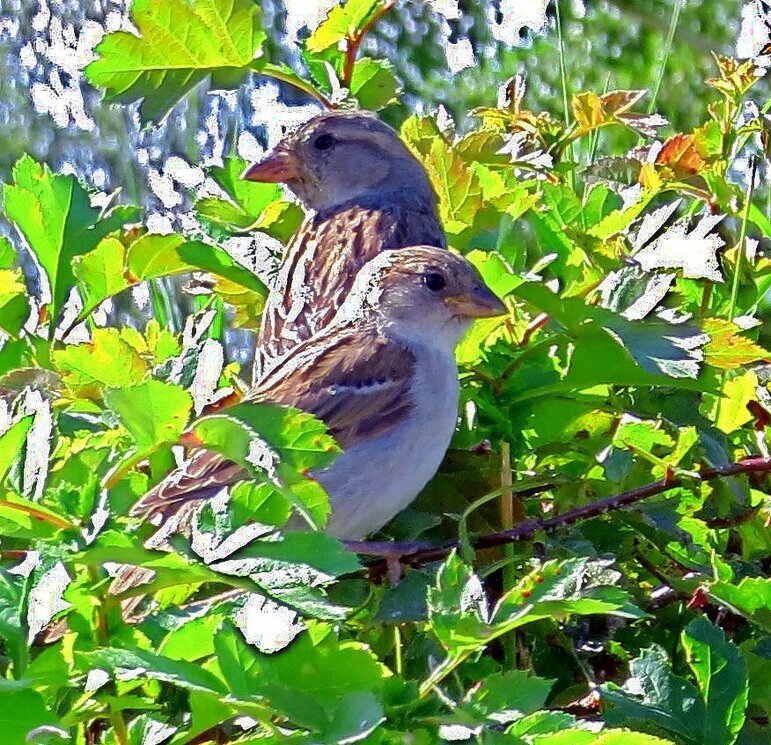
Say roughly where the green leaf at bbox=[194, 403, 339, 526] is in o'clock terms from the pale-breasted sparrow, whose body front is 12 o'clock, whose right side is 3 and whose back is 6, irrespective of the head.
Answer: The green leaf is roughly at 3 o'clock from the pale-breasted sparrow.

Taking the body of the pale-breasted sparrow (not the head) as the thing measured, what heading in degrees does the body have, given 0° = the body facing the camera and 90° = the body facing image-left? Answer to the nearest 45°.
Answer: approximately 270°

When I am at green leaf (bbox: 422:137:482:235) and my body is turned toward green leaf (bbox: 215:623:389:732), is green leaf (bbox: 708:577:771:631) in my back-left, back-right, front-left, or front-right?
front-left

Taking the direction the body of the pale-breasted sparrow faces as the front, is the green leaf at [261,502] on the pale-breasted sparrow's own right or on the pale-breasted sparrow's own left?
on the pale-breasted sparrow's own right

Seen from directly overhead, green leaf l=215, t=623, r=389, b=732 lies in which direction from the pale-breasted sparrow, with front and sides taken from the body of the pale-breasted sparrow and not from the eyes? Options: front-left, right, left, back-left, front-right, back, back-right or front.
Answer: right

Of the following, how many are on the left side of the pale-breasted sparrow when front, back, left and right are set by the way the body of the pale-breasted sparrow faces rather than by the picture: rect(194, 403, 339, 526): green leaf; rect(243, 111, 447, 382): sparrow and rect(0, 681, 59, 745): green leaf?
1

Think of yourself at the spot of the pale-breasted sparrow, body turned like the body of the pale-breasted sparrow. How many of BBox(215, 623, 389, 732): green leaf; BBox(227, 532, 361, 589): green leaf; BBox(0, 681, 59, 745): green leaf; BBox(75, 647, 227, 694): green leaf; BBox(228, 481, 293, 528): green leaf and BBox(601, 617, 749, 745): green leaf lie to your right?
6

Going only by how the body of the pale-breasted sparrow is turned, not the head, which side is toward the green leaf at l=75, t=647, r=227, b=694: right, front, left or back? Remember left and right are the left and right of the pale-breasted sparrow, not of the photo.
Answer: right
